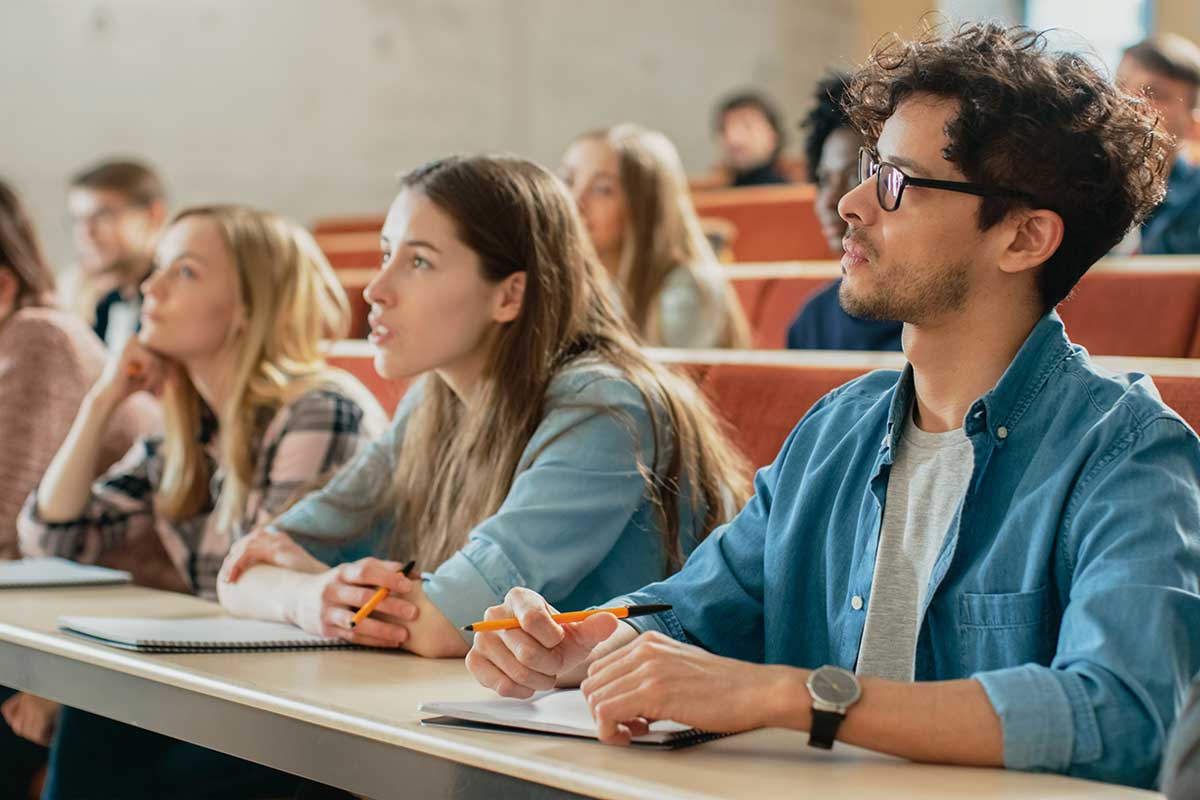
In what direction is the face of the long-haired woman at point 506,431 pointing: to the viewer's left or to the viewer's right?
to the viewer's left

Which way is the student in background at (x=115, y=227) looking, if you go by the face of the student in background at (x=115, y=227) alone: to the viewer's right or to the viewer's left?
to the viewer's left

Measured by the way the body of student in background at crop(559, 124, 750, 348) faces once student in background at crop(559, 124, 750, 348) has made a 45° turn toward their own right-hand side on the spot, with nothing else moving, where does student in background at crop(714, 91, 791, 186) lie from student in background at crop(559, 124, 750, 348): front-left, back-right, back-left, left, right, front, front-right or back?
right

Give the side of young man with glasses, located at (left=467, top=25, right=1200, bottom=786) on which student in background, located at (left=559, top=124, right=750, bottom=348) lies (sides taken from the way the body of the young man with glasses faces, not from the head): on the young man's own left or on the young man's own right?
on the young man's own right

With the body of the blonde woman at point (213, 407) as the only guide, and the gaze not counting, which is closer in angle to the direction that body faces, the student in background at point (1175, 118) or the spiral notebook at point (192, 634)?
the spiral notebook

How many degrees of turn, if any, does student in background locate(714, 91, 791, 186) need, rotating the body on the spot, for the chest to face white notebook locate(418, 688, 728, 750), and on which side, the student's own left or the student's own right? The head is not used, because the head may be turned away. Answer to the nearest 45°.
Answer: approximately 45° to the student's own left

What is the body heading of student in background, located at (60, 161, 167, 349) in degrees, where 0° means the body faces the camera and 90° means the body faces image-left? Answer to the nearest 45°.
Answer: approximately 45°

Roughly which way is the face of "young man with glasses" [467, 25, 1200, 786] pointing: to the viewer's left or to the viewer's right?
to the viewer's left

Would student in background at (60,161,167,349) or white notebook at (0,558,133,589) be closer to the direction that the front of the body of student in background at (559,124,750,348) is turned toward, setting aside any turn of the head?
the white notebook

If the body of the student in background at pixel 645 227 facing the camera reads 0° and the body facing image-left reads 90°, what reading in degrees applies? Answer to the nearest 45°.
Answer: approximately 45°

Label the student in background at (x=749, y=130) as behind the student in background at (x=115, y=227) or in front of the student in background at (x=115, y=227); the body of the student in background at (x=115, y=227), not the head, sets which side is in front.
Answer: behind
